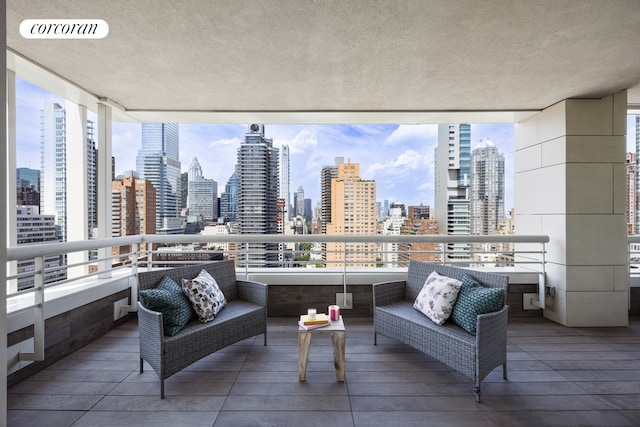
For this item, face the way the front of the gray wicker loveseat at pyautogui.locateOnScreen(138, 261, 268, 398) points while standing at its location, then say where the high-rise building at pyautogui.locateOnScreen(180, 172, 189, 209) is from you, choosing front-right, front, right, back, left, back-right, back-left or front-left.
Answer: back-left

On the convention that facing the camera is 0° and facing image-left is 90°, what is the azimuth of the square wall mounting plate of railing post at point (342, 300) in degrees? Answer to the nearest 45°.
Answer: approximately 0°

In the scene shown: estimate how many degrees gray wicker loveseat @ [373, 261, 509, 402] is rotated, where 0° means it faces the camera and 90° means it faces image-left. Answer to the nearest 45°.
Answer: approximately 45°

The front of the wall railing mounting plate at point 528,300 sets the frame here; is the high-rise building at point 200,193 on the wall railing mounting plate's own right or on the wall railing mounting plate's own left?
on the wall railing mounting plate's own right

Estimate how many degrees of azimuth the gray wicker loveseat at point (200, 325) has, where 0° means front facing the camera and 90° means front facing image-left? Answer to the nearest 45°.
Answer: approximately 315°

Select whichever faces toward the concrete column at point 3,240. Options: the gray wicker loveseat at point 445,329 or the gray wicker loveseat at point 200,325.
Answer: the gray wicker loveseat at point 445,329

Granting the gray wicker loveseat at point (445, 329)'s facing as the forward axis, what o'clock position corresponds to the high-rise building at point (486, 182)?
The high-rise building is roughly at 5 o'clock from the gray wicker loveseat.

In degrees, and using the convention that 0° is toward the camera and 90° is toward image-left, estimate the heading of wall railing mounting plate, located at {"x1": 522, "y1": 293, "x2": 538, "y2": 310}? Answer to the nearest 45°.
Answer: approximately 0°

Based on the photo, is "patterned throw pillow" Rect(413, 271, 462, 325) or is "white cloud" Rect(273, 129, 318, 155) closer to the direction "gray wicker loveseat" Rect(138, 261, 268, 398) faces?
the patterned throw pillow

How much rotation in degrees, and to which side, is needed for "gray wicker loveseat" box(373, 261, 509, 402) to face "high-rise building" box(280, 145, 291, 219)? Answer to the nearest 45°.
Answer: approximately 90° to its right
